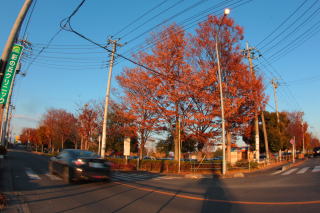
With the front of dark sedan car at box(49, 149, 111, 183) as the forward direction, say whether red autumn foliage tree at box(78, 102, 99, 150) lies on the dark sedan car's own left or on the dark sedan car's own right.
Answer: on the dark sedan car's own right

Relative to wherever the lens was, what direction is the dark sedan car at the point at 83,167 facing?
facing away from the viewer and to the left of the viewer

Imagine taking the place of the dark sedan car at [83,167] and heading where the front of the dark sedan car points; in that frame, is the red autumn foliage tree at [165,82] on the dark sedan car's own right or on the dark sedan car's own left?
on the dark sedan car's own right
